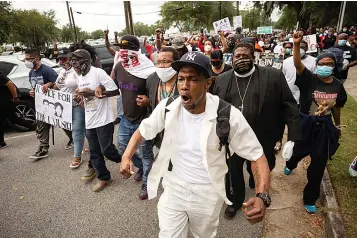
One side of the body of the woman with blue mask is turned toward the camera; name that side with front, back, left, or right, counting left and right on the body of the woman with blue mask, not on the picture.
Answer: front

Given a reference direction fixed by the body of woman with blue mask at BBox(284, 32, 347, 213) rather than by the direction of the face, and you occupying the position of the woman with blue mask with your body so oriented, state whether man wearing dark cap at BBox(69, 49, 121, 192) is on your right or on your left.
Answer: on your right

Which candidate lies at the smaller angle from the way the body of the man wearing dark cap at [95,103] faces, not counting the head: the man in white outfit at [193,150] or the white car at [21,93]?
the man in white outfit

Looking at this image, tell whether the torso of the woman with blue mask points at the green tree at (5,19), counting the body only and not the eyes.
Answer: no

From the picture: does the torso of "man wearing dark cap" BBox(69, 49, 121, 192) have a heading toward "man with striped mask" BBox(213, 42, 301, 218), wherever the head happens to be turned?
no

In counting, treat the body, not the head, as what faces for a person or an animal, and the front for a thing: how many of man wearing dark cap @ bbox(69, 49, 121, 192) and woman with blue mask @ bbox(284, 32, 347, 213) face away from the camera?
0

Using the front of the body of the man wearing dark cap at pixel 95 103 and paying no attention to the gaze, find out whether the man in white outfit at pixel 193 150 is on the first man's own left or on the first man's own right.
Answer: on the first man's own left

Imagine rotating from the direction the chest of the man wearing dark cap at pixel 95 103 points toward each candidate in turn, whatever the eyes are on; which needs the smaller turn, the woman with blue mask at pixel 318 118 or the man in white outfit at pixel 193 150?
the man in white outfit

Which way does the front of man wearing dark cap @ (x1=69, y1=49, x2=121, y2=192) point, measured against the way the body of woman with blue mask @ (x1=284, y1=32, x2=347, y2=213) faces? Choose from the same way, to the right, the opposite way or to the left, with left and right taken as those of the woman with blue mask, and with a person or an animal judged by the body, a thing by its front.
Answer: the same way

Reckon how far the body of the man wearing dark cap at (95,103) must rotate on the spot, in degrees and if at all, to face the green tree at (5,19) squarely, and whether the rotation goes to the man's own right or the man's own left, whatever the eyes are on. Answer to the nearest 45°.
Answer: approximately 135° to the man's own right

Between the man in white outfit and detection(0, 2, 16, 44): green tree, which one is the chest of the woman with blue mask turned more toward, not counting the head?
the man in white outfit

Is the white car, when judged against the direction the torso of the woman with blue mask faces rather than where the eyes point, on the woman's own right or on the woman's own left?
on the woman's own right

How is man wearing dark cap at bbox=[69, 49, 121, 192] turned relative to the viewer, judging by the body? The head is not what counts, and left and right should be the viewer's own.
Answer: facing the viewer and to the left of the viewer

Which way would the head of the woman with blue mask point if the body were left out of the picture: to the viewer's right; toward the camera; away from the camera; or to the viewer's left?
toward the camera

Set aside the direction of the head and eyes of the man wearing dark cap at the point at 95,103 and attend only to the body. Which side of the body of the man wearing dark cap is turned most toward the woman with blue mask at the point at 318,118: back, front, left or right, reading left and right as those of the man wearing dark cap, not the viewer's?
left

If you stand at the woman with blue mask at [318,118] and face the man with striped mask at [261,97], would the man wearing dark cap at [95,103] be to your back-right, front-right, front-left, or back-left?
front-right
